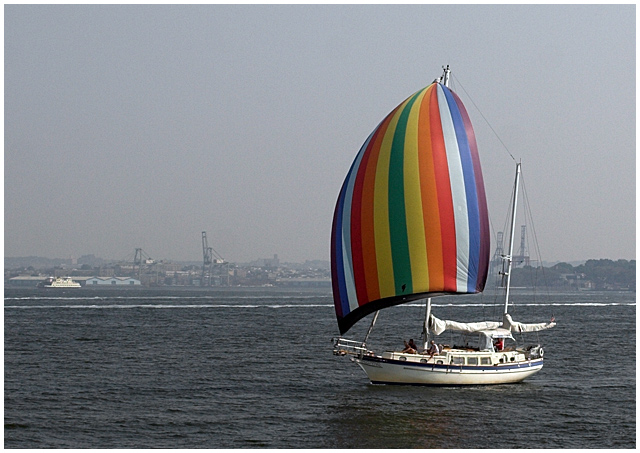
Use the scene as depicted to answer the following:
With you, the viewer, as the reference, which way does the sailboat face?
facing to the left of the viewer
